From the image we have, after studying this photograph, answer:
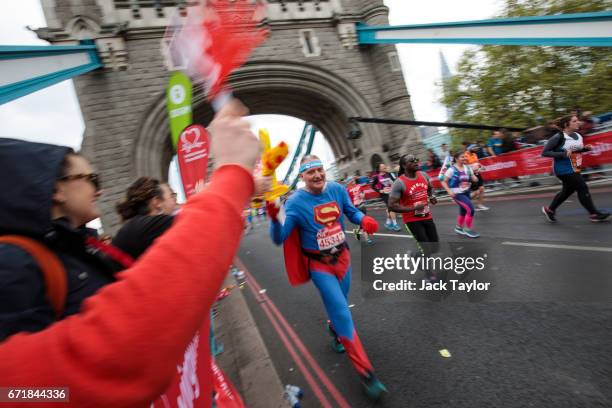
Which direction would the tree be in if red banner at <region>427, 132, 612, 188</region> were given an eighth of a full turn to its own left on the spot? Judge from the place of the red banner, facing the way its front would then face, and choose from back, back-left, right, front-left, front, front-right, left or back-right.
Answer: back

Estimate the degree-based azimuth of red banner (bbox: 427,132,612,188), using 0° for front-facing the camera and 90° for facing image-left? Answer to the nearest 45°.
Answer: approximately 45°

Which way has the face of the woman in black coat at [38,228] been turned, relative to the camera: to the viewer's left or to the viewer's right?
to the viewer's right

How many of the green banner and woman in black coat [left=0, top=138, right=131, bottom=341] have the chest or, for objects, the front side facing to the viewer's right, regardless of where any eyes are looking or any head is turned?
1

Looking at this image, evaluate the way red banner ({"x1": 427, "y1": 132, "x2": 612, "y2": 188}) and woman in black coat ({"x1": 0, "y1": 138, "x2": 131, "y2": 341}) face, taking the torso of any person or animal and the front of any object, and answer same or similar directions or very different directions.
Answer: very different directions

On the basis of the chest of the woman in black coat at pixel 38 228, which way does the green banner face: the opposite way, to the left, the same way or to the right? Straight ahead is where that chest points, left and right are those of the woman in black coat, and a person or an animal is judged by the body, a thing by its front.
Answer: to the right

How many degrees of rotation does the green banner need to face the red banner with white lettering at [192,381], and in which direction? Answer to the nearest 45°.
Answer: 0° — it already faces it

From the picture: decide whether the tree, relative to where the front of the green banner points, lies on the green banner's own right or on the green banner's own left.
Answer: on the green banner's own left

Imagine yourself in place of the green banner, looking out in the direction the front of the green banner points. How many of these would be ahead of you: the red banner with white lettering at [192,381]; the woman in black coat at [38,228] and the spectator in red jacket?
3

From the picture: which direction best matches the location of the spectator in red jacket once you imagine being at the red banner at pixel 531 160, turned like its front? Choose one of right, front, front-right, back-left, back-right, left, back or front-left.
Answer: front-left

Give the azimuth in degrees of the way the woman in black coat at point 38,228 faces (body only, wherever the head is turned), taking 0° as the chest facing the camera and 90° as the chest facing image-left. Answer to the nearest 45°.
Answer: approximately 270°

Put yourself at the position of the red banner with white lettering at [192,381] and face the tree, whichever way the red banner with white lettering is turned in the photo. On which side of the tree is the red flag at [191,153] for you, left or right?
left

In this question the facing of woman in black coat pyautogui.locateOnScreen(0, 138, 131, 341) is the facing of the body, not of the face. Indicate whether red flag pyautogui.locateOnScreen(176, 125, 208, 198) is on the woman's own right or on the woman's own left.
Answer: on the woman's own left
